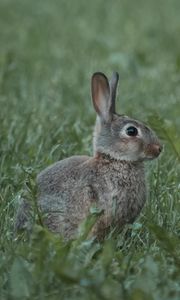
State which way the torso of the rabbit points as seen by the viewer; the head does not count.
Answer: to the viewer's right
